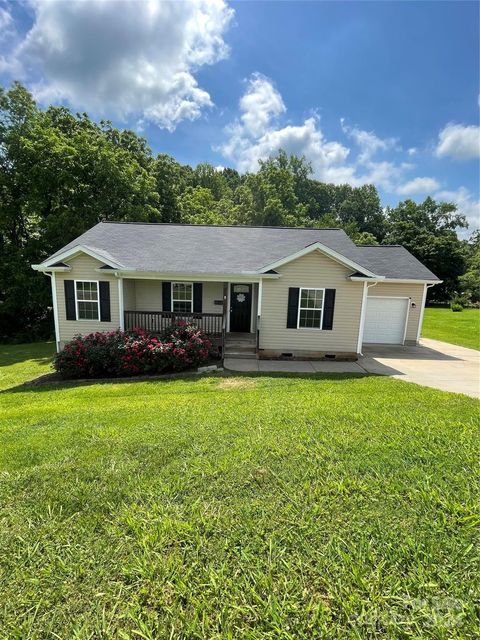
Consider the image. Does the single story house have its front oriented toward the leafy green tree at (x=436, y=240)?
no

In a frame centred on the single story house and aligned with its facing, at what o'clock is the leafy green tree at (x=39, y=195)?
The leafy green tree is roughly at 4 o'clock from the single story house.

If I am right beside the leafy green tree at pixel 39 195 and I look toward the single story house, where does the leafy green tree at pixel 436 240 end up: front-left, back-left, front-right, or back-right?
front-left

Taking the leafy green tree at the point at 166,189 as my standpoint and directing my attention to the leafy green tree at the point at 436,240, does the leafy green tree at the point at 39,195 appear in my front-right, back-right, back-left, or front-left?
back-right

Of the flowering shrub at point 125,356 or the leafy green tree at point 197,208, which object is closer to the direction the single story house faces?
the flowering shrub

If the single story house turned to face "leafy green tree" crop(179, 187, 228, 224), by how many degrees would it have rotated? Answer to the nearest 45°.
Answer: approximately 180°

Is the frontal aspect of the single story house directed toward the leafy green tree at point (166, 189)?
no

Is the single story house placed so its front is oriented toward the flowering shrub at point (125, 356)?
no

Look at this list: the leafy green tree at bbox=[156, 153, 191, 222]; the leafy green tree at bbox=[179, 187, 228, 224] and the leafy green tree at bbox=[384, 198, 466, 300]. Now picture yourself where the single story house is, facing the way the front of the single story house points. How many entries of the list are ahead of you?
0

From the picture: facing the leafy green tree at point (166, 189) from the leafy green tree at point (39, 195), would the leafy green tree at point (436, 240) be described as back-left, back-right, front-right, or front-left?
front-right

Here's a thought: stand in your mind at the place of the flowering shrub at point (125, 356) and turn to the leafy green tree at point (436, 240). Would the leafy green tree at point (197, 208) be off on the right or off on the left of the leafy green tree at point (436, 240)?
left

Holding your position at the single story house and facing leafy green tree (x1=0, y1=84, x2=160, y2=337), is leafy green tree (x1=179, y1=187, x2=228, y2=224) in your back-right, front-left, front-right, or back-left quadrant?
front-right

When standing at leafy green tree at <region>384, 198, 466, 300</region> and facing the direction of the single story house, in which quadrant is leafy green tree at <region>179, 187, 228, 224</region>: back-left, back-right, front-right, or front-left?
front-right

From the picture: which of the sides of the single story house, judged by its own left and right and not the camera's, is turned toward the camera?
front
